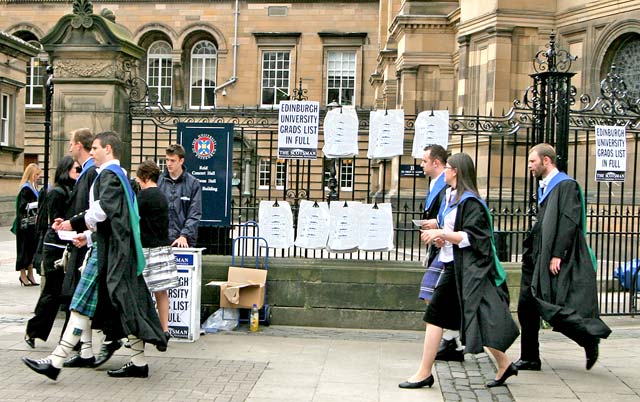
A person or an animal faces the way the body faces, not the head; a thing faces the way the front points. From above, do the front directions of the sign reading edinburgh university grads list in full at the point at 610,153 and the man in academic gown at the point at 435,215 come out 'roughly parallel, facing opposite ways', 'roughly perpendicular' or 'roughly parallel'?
roughly perpendicular

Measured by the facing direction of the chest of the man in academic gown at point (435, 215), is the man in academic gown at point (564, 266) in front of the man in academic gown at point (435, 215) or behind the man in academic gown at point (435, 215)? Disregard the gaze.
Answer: behind

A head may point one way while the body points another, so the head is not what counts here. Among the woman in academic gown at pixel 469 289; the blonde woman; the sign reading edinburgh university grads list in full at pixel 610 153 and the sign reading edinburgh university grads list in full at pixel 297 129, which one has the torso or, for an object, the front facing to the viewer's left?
the woman in academic gown

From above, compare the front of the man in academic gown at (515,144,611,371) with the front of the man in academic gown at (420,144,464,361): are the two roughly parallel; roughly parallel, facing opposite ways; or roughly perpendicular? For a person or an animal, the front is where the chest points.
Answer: roughly parallel

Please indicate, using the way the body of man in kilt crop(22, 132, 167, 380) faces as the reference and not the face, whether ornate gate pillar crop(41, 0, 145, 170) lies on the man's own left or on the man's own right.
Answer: on the man's own right

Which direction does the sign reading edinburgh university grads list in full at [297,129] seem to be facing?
toward the camera

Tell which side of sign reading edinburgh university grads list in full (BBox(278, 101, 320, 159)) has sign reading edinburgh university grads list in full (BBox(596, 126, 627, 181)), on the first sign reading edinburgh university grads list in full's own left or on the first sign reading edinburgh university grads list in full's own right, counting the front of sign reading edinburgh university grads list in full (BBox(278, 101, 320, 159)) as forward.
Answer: on the first sign reading edinburgh university grads list in full's own left

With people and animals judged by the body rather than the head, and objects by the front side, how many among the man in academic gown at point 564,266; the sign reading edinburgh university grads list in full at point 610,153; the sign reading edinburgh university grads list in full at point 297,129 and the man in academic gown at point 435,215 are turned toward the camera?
2

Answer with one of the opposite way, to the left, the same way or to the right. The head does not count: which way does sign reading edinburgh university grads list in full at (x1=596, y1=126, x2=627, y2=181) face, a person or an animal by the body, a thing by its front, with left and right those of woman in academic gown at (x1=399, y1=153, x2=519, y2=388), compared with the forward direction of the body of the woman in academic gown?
to the left

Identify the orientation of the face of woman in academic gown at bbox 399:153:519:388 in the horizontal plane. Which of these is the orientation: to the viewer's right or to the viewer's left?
to the viewer's left

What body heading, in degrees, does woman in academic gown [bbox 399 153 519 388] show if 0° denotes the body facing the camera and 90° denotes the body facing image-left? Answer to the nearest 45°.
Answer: approximately 90°
